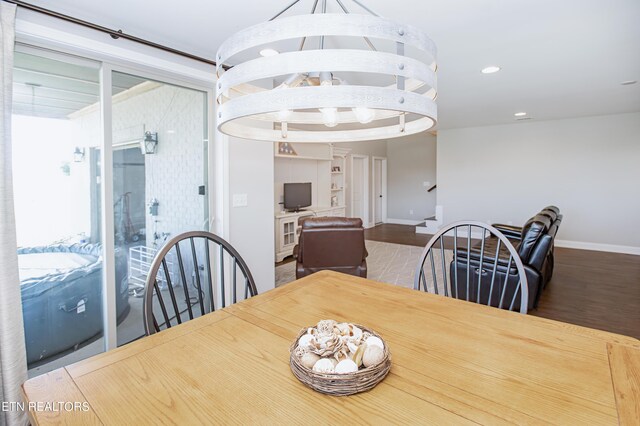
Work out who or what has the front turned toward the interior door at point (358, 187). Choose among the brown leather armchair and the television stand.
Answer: the brown leather armchair

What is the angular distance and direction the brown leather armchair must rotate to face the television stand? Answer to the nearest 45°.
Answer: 0° — it already faces it

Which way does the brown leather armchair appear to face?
away from the camera

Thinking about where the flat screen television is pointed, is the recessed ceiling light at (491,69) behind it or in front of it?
in front

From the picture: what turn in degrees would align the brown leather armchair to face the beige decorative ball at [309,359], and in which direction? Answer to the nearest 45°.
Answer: approximately 180°

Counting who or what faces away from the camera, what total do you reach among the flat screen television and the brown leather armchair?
1

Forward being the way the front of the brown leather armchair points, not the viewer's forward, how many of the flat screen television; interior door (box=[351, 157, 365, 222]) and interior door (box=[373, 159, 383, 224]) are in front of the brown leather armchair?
3

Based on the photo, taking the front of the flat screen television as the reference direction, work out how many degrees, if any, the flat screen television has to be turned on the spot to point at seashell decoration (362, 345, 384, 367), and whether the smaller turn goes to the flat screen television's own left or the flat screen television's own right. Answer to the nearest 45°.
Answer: approximately 45° to the flat screen television's own right

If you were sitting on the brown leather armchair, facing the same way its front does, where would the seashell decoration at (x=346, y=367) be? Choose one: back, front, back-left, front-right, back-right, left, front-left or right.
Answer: back

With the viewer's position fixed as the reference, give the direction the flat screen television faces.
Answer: facing the viewer and to the right of the viewer

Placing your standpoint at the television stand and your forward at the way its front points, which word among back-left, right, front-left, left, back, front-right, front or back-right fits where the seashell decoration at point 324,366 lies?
front-right

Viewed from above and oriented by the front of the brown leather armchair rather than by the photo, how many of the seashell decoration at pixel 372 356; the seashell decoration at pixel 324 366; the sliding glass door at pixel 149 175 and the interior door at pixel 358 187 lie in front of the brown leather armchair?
1

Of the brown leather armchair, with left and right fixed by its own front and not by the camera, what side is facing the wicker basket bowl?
back

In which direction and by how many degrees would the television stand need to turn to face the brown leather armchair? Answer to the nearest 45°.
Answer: approximately 45° to its right

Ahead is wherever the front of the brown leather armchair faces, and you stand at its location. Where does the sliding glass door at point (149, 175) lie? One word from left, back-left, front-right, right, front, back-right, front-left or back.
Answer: back-left

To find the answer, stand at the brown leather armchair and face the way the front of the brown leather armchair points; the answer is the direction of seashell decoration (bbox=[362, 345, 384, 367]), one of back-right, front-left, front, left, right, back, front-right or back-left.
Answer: back

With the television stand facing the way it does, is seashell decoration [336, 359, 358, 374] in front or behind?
in front

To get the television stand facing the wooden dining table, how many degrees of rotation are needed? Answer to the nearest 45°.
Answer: approximately 45° to its right
